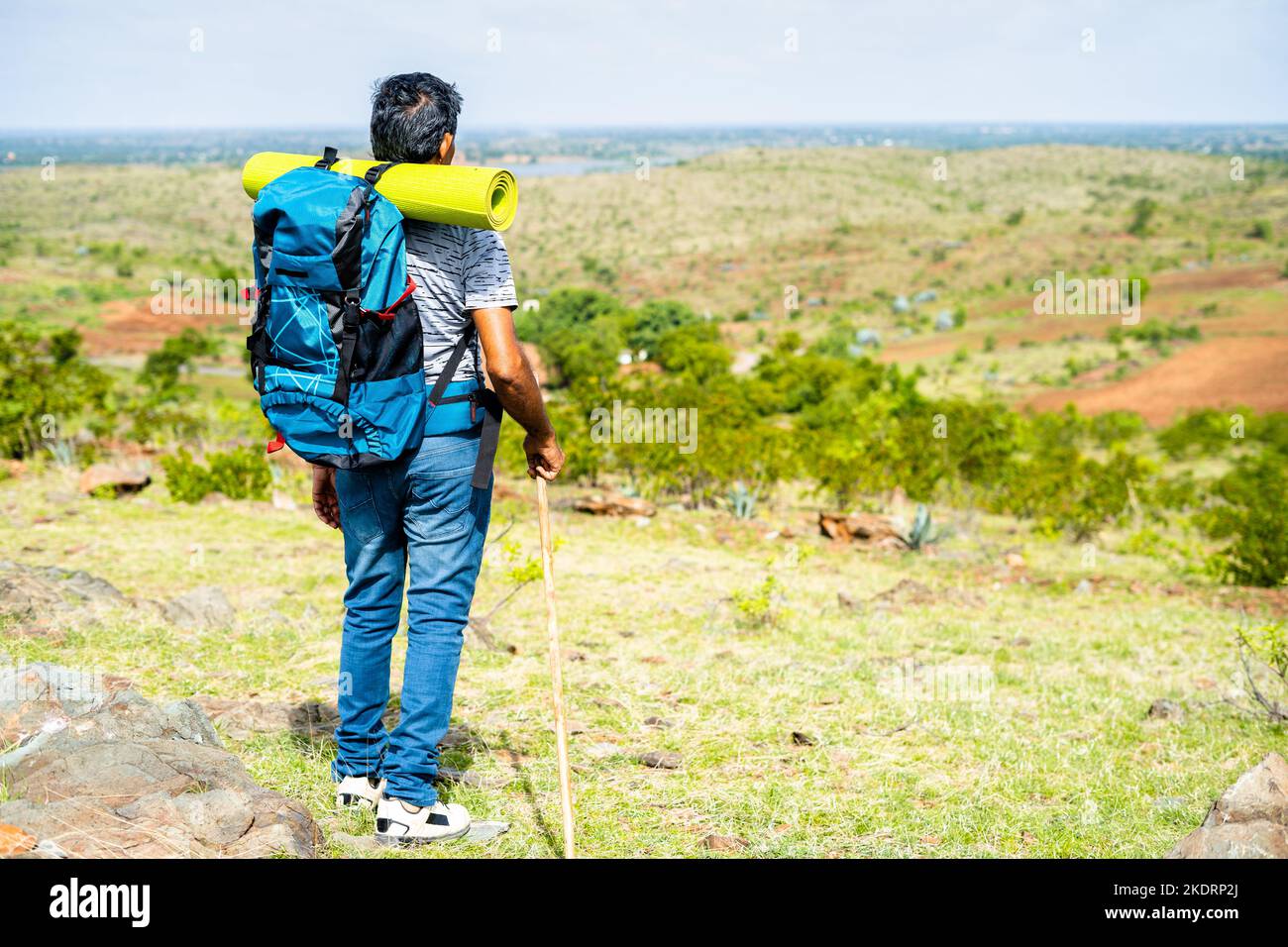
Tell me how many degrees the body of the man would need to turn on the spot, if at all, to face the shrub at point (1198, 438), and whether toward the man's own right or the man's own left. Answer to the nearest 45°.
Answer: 0° — they already face it

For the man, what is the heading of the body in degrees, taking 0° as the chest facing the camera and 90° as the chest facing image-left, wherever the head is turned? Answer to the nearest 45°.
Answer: approximately 225°

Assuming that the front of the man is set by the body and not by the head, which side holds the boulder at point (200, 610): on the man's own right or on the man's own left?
on the man's own left

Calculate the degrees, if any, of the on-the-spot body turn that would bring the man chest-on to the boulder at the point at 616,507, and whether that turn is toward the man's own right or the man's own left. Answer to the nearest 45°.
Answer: approximately 45° to the man's own left

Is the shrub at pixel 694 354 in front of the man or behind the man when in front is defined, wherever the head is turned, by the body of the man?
in front

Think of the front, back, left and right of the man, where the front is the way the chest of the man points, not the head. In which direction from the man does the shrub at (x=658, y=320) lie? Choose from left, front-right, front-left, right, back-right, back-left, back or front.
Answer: front-left

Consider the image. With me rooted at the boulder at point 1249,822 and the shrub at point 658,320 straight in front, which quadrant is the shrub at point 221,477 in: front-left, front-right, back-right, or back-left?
front-left

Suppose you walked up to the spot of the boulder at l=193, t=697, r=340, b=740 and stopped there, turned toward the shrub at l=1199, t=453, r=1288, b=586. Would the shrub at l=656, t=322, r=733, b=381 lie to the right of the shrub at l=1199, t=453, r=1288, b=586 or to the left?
left

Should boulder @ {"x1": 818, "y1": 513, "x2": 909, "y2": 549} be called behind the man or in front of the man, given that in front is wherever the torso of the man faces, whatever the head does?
in front

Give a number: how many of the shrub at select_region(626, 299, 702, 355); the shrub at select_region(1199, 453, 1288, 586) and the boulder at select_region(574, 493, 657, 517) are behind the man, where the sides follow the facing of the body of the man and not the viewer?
0

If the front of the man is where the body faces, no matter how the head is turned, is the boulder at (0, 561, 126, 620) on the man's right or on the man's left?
on the man's left
